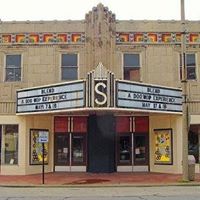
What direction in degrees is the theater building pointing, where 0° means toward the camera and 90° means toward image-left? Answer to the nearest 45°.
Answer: approximately 0°
